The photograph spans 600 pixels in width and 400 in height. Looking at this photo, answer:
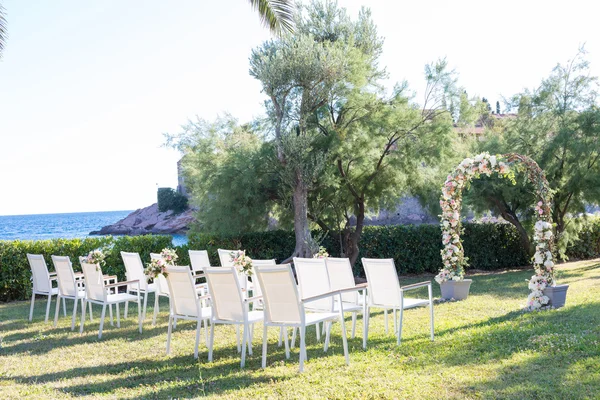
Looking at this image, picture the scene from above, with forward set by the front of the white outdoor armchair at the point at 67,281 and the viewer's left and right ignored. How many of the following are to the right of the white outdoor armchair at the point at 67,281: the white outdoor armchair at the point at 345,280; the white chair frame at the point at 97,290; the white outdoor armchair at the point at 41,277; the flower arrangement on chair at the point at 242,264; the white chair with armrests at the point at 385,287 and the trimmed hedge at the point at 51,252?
4

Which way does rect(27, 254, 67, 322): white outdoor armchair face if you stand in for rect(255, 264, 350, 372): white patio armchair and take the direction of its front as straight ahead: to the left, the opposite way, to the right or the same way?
the same way

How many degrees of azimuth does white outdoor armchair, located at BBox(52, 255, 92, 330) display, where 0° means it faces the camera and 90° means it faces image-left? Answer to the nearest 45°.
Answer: approximately 225°

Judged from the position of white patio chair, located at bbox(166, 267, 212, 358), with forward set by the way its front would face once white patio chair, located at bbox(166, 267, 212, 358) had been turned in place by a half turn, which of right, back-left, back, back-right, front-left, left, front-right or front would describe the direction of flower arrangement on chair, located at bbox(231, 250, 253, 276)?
back

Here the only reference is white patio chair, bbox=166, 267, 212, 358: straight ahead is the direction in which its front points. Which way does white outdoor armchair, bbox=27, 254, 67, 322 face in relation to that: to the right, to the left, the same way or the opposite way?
the same way

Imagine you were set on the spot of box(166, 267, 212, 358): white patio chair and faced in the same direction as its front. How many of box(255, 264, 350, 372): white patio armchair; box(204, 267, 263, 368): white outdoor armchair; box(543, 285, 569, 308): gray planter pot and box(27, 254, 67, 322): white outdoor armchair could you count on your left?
1

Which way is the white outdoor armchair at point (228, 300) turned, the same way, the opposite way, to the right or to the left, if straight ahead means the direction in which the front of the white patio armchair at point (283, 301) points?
the same way

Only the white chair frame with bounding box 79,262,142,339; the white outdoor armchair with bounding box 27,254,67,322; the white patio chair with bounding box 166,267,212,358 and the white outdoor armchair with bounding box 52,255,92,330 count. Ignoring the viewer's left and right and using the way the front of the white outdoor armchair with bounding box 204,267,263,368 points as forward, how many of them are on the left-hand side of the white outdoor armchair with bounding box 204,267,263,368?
4

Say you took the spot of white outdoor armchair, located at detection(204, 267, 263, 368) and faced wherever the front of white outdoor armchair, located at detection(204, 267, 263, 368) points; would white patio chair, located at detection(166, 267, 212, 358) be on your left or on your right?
on your left

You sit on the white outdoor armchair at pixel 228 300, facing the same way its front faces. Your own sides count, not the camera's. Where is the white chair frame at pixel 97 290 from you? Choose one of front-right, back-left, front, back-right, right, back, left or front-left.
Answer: left

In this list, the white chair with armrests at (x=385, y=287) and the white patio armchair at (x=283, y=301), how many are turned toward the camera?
0

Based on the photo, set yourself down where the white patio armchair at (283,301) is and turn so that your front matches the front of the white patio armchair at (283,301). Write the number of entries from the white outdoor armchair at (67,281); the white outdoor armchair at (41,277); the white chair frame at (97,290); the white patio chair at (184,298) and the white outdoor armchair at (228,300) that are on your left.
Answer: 5

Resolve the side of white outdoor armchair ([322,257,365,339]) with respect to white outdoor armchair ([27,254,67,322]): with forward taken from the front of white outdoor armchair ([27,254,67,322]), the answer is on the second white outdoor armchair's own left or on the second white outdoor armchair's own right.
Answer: on the second white outdoor armchair's own right

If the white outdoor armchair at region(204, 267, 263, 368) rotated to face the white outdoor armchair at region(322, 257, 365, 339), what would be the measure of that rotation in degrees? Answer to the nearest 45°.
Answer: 0° — it already faces it

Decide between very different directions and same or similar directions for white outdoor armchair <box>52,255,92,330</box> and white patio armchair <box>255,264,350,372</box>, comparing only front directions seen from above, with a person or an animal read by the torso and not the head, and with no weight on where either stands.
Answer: same or similar directions

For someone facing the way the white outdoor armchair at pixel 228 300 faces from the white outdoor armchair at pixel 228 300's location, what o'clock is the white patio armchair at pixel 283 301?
the white patio armchair at pixel 283 301 is roughly at 3 o'clock from the white outdoor armchair at pixel 228 300.

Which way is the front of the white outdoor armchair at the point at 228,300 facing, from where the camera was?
facing away from the viewer and to the right of the viewer

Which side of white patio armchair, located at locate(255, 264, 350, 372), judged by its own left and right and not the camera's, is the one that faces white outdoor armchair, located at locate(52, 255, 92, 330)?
left

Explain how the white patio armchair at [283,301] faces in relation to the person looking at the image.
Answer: facing away from the viewer and to the right of the viewer

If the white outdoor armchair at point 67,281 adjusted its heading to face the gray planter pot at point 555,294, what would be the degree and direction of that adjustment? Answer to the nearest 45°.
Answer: approximately 45° to its right

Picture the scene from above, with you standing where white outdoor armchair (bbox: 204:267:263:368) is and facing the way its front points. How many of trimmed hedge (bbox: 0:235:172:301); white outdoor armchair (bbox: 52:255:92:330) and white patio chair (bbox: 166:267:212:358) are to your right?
0

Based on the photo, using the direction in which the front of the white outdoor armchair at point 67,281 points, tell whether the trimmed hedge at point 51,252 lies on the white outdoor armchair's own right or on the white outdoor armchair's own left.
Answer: on the white outdoor armchair's own left

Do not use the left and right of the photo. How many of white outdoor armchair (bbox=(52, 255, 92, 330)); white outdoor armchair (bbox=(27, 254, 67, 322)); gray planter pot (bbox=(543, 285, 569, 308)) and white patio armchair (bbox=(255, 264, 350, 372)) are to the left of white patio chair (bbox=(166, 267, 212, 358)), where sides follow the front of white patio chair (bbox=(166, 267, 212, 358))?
2
